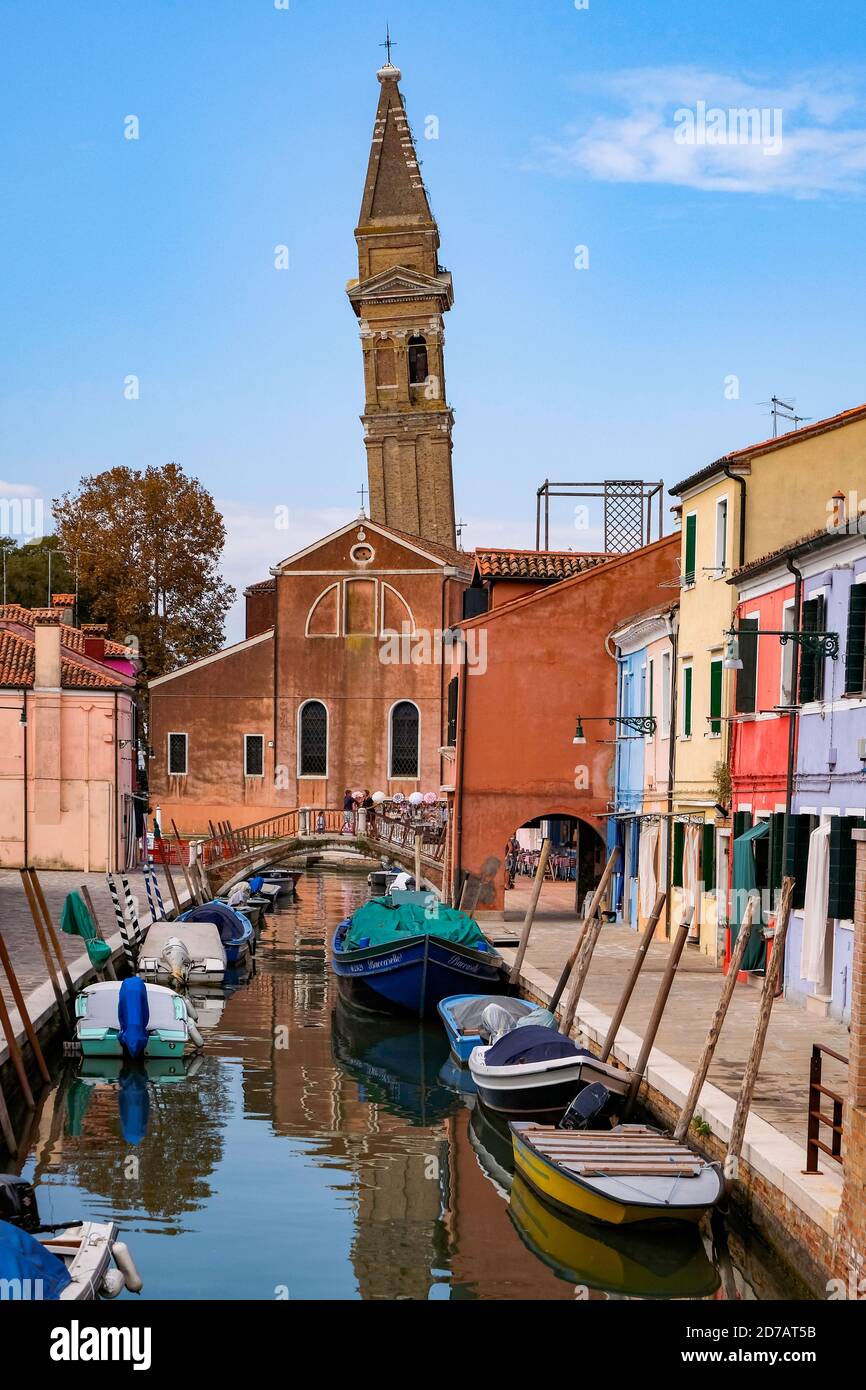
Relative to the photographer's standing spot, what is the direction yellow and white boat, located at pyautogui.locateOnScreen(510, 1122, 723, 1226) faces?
facing the viewer and to the right of the viewer

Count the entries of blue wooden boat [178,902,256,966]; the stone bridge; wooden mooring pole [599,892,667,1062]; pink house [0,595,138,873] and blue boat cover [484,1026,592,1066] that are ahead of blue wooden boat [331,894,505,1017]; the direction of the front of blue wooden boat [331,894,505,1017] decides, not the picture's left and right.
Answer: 2

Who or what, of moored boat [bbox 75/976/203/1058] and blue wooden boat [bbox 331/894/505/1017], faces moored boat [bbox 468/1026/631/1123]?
the blue wooden boat

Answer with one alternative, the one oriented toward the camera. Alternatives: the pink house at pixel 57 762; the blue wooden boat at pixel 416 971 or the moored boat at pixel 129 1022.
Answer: the blue wooden boat

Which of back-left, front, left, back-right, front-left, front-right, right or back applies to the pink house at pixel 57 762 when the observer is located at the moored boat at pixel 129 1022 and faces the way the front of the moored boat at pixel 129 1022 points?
front

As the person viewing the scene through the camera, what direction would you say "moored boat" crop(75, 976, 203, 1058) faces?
facing away from the viewer

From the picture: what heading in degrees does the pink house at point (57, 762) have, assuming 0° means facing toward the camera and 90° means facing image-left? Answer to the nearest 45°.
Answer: approximately 270°

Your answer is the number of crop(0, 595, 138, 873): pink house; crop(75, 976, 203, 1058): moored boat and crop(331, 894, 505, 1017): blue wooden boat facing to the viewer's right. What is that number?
1

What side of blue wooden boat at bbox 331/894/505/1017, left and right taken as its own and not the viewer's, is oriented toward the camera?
front
